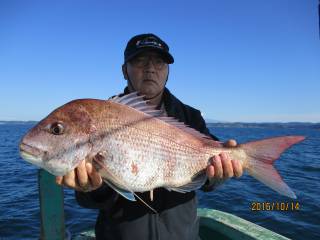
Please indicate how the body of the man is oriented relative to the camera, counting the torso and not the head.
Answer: toward the camera

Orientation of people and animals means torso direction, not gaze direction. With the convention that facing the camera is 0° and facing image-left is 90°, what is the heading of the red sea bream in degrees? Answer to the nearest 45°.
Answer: approximately 90°
